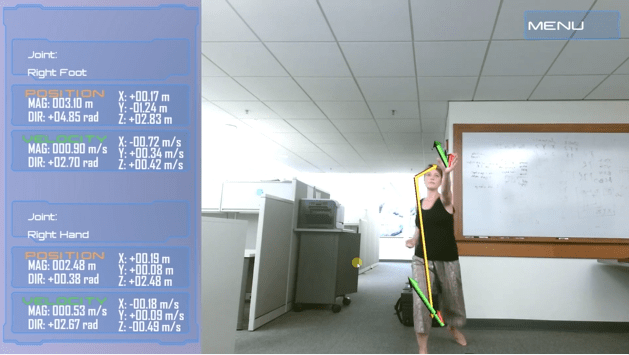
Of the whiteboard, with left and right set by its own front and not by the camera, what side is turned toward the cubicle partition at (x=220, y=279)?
front

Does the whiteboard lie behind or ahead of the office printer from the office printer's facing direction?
ahead

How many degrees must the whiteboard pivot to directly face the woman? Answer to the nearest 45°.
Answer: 0° — it already faces them

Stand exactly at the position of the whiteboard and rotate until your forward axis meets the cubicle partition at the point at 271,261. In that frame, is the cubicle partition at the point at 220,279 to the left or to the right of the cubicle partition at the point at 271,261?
left

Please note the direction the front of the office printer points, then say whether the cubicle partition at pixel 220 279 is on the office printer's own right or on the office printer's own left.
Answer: on the office printer's own right

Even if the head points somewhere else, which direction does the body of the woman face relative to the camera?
toward the camera

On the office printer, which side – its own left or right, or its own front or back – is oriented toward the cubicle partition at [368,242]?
left

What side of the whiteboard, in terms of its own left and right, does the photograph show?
front
